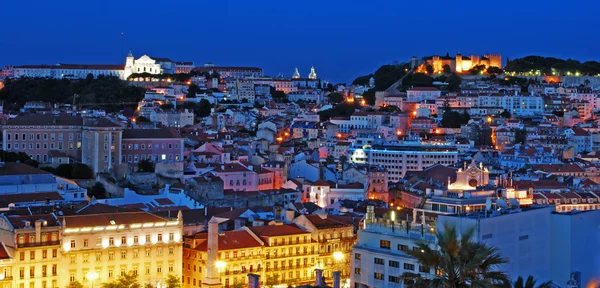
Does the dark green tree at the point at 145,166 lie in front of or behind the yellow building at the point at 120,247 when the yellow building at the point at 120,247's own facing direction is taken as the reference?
behind

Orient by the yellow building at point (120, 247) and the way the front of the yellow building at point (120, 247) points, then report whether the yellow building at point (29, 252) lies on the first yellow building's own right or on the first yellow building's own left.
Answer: on the first yellow building's own right

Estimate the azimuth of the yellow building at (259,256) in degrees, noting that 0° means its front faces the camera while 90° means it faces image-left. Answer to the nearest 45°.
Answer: approximately 0°

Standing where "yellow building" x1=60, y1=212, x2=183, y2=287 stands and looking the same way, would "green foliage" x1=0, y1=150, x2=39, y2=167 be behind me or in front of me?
behind

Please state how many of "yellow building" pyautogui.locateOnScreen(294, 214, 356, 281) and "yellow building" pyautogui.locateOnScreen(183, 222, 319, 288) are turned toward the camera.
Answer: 2
